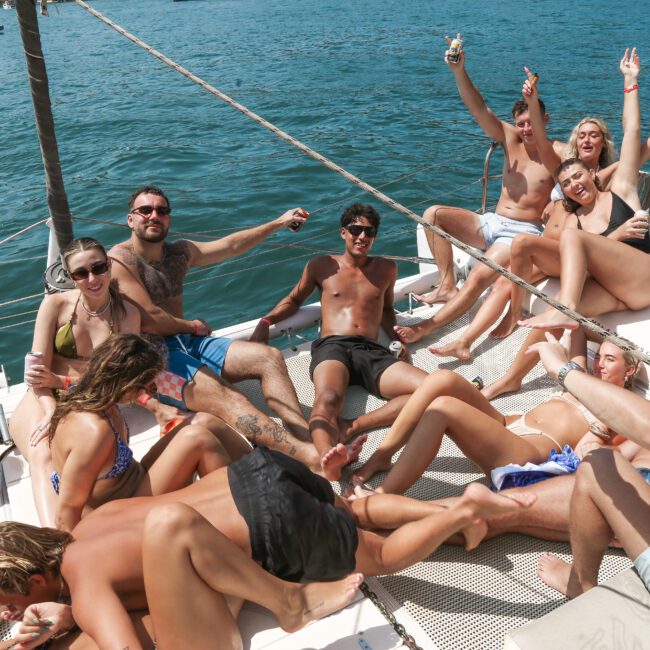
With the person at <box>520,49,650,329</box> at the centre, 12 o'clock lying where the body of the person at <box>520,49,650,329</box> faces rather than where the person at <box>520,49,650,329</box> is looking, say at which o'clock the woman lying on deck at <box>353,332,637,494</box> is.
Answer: the woman lying on deck at <box>353,332,637,494</box> is roughly at 11 o'clock from the person at <box>520,49,650,329</box>.

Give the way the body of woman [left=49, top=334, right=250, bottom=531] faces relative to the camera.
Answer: to the viewer's right

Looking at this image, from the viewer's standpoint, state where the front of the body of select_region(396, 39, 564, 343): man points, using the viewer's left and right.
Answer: facing the viewer and to the left of the viewer

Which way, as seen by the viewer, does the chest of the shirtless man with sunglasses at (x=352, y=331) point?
toward the camera

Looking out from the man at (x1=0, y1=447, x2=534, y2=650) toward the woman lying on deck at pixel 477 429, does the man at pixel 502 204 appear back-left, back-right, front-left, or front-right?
front-left

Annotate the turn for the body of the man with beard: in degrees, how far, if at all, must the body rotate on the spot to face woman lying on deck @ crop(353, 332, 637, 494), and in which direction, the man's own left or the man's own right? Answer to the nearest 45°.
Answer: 0° — they already face them

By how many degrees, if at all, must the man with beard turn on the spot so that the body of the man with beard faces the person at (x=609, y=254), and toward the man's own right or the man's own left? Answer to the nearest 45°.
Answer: approximately 45° to the man's own left
